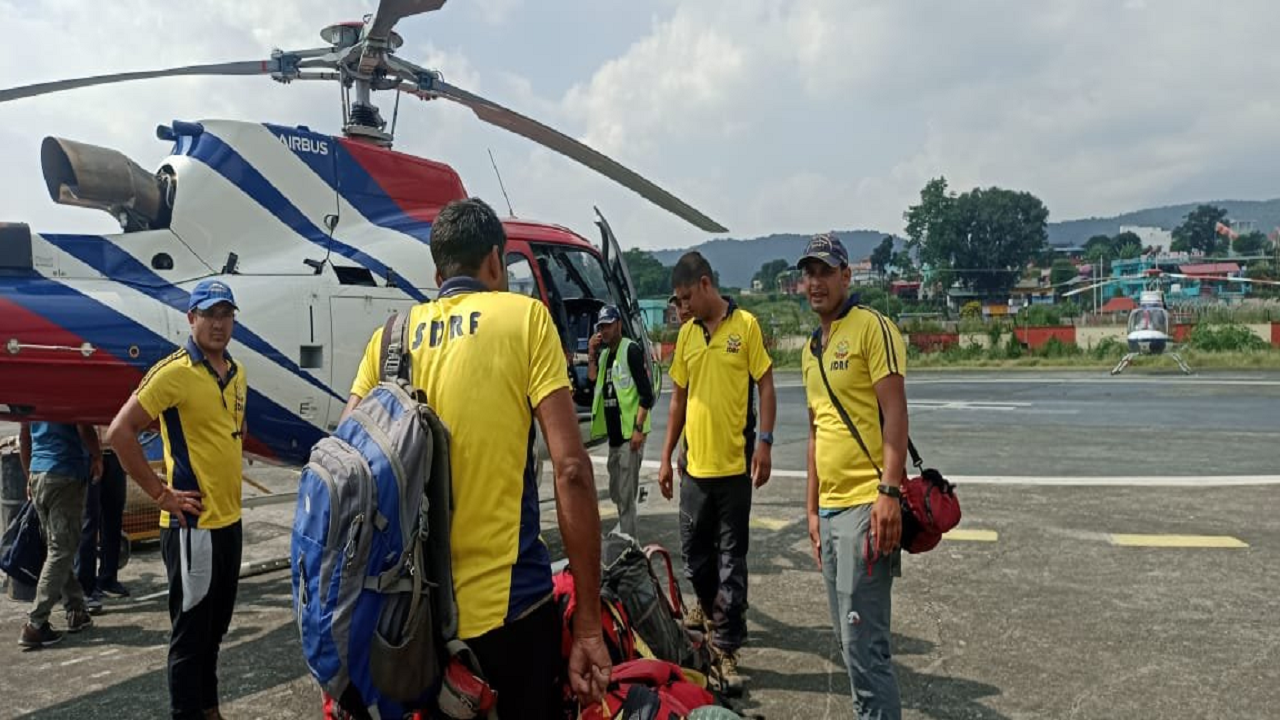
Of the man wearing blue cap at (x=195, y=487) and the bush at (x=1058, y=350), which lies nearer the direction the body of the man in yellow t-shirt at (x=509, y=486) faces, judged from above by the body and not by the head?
the bush

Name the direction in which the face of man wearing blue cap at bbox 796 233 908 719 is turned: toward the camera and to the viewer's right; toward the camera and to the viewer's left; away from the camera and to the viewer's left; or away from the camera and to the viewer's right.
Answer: toward the camera and to the viewer's left

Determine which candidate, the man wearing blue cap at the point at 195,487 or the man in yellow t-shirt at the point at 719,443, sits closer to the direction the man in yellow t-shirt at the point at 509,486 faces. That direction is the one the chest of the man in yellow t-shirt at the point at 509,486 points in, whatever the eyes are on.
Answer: the man in yellow t-shirt

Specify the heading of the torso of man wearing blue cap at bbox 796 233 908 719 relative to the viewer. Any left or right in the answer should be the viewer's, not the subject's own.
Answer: facing the viewer and to the left of the viewer

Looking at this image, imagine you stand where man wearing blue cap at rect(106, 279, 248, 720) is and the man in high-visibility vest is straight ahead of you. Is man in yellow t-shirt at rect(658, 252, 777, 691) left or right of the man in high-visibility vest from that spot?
right

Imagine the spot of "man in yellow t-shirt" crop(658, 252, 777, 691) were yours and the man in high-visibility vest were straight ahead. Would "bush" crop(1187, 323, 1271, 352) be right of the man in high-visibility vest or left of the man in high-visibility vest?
right

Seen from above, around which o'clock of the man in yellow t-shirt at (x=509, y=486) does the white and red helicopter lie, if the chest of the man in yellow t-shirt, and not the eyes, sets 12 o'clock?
The white and red helicopter is roughly at 10 o'clock from the man in yellow t-shirt.

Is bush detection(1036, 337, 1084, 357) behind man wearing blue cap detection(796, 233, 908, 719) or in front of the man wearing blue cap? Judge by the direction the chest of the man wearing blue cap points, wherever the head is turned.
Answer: behind

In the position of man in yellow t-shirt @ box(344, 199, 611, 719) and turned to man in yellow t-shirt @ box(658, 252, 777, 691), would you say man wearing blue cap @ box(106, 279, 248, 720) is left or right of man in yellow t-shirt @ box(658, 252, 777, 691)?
left

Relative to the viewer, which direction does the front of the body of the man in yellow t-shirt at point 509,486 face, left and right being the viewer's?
facing away from the viewer and to the right of the viewer

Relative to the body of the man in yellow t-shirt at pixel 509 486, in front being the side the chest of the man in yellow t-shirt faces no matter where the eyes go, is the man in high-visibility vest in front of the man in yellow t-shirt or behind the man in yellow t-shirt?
in front

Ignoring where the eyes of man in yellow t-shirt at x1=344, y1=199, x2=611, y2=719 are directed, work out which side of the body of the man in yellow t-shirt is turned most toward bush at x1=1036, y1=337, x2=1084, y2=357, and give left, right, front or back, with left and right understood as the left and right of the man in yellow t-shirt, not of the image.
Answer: front

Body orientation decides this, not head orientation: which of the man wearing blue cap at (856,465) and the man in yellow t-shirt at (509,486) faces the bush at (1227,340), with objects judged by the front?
the man in yellow t-shirt

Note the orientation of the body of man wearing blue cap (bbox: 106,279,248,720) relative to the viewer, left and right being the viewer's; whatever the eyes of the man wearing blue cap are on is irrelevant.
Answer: facing the viewer and to the right of the viewer
